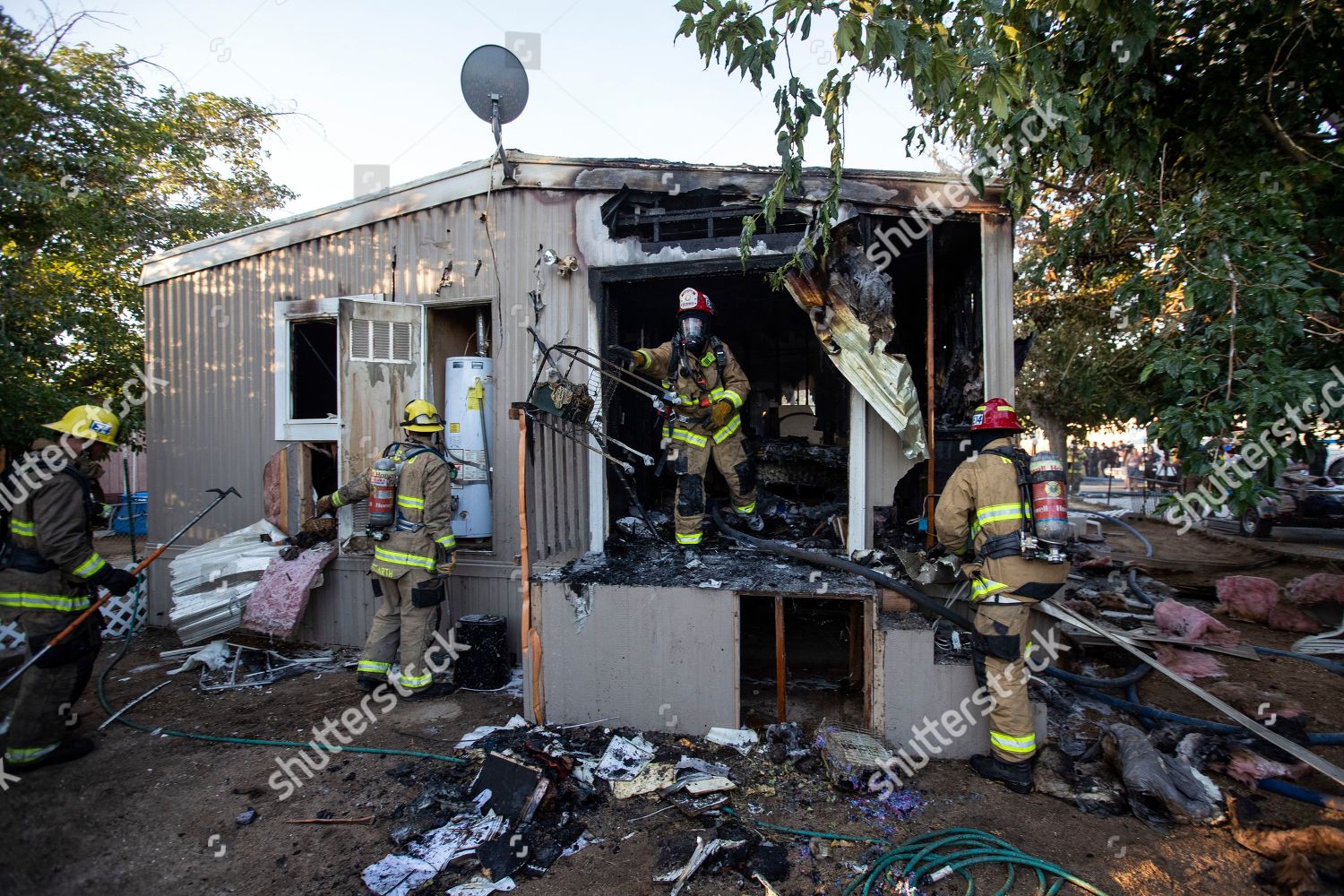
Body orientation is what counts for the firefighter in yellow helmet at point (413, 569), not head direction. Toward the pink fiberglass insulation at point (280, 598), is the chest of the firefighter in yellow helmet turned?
no

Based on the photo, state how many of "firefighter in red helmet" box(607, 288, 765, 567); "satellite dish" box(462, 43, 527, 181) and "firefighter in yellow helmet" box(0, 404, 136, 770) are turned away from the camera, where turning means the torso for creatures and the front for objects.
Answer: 1

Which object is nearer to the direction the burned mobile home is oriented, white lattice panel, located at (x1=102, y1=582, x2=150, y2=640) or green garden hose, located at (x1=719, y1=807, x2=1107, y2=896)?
the green garden hose

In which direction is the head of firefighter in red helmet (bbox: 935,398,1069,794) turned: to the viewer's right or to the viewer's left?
to the viewer's left

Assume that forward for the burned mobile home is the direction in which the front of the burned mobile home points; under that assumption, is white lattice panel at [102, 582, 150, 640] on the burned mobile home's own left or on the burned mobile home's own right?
on the burned mobile home's own right

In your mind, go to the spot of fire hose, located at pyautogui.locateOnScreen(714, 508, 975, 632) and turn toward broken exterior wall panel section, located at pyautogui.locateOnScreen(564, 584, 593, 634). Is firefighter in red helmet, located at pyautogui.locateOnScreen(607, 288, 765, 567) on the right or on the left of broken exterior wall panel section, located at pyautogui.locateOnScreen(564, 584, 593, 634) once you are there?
right

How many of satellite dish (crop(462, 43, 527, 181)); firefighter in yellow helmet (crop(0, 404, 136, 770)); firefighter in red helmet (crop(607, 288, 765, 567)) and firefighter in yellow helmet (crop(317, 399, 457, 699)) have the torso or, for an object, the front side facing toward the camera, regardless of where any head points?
1

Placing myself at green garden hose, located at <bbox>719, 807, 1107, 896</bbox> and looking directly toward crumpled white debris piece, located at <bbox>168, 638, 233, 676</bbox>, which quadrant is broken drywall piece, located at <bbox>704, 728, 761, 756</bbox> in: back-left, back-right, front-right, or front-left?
front-right

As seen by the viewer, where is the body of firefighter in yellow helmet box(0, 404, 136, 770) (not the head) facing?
to the viewer's right

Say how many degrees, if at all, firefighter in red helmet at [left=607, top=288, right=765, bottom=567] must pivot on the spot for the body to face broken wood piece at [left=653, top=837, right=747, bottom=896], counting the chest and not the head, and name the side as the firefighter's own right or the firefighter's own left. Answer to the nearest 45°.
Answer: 0° — they already face it

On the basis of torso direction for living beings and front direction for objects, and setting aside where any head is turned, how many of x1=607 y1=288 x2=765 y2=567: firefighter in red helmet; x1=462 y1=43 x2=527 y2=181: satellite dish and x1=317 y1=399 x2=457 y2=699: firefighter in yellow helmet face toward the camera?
1

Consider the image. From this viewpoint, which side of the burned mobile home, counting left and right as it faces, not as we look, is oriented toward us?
front

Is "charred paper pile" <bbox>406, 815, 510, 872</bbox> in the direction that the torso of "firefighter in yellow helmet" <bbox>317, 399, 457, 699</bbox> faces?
no

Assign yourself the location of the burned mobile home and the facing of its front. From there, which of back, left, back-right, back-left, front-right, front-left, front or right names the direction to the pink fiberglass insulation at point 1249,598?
left

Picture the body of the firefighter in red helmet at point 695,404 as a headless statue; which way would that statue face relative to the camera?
toward the camera

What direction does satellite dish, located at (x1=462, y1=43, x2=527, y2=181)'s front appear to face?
away from the camera

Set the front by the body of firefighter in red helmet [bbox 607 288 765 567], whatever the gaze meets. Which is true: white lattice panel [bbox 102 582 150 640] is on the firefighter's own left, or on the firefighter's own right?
on the firefighter's own right

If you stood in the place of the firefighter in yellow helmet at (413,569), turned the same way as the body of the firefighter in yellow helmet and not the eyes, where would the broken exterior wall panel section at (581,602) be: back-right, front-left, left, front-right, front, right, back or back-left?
right
